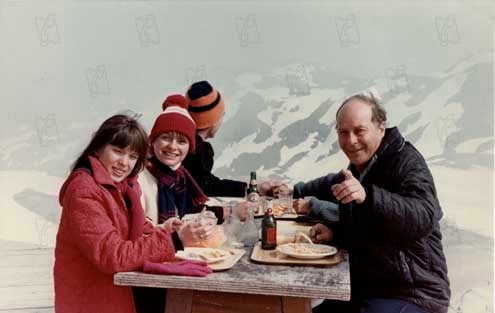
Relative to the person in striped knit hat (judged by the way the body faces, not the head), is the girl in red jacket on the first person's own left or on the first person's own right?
on the first person's own right

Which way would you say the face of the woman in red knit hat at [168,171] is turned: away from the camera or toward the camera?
toward the camera

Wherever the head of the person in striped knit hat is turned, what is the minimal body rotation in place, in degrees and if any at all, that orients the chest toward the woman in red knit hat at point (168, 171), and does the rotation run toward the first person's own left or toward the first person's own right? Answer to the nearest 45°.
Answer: approximately 90° to the first person's own right

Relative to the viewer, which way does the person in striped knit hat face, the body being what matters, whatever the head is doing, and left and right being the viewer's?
facing to the right of the viewer

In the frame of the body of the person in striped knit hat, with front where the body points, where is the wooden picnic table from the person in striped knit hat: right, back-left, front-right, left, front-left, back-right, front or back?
right

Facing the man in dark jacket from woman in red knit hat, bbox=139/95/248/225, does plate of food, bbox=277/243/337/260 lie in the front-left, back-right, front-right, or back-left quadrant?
front-right

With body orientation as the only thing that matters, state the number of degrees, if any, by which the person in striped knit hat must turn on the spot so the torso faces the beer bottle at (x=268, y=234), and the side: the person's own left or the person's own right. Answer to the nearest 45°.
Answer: approximately 90° to the person's own right

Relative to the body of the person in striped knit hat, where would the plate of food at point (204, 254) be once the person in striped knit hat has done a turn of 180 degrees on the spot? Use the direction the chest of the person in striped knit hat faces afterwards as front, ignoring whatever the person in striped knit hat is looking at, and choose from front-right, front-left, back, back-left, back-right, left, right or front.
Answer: left
